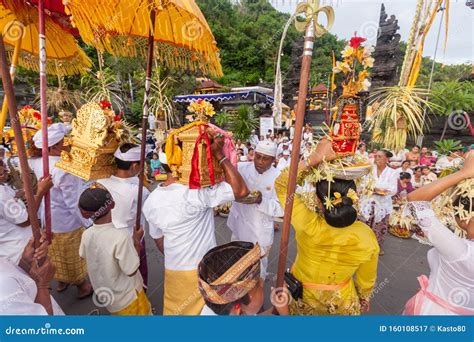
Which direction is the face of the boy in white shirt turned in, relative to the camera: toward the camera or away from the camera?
away from the camera

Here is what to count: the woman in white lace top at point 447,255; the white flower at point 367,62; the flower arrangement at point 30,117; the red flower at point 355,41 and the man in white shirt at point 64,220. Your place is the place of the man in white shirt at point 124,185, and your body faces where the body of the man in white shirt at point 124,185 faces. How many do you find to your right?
3

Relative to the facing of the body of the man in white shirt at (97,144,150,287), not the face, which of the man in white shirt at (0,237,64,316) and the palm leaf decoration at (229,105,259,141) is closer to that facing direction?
the palm leaf decoration

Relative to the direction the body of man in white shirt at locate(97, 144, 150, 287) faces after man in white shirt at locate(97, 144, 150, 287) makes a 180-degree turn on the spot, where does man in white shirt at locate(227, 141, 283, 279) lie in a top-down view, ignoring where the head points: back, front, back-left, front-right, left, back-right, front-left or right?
back-left

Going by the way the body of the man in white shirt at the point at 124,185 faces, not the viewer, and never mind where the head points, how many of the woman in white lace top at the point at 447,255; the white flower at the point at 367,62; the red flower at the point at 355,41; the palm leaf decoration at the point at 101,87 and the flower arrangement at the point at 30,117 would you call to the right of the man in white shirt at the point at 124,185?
3

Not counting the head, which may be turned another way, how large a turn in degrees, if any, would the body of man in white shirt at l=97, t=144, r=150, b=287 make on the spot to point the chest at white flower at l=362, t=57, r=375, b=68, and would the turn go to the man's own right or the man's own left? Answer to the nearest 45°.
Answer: approximately 90° to the man's own right

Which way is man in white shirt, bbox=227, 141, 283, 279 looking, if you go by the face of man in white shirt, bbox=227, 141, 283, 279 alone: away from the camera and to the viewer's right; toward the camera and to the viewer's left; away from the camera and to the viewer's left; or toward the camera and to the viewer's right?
toward the camera and to the viewer's left

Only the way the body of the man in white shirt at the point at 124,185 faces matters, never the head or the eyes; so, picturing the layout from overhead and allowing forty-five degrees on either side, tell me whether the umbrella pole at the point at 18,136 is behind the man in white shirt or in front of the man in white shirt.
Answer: behind

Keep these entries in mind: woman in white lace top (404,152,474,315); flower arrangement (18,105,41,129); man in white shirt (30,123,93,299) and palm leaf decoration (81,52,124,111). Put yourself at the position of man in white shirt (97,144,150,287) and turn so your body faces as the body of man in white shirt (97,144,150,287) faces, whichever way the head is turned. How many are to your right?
1

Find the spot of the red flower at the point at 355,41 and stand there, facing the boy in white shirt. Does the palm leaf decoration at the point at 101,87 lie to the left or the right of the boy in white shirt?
right

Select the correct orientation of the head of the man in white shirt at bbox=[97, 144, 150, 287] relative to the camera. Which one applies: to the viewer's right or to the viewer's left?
to the viewer's right

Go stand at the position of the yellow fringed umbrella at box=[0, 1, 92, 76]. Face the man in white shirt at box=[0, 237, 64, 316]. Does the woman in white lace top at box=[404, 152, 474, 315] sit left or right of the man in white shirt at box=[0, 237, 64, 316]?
left
